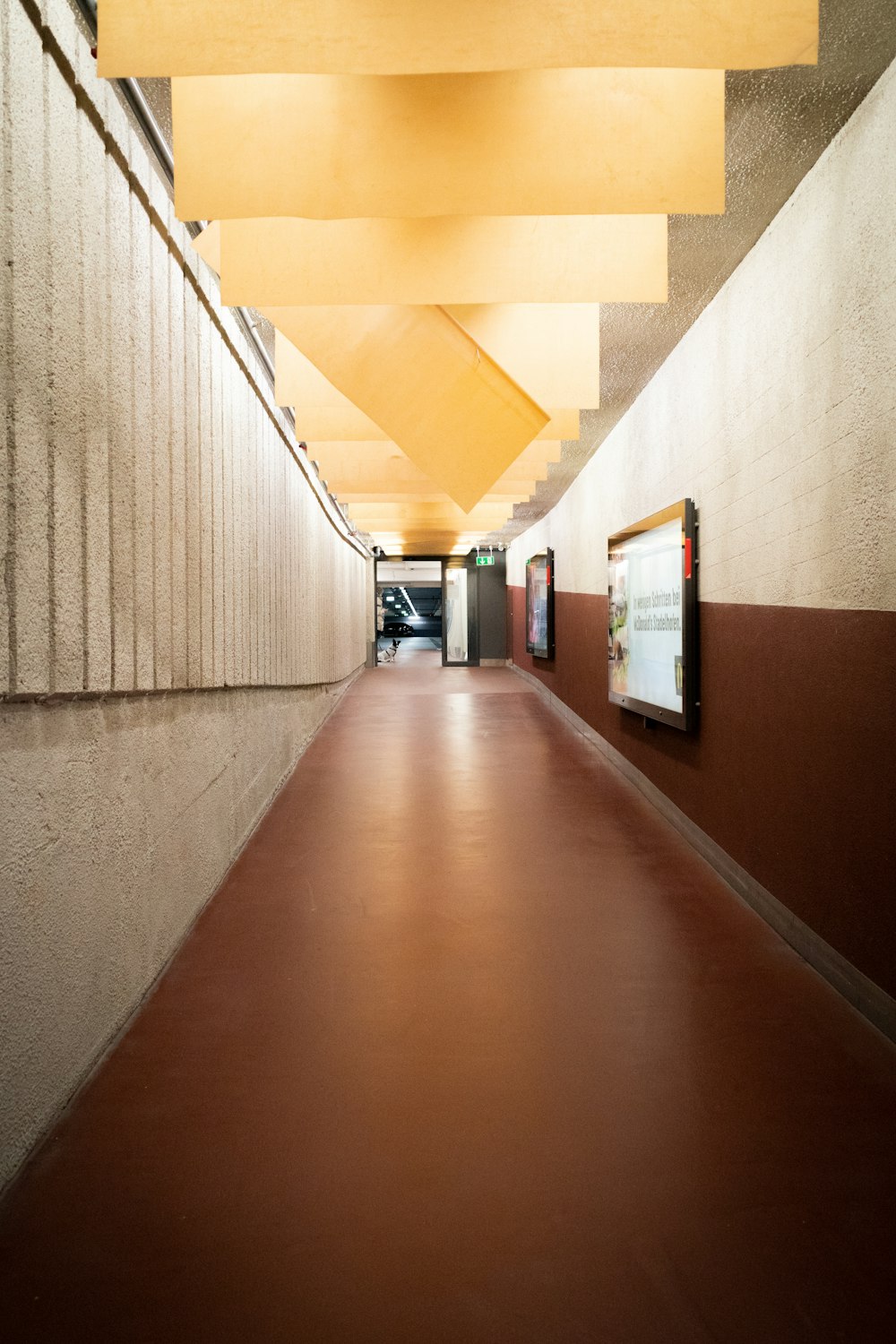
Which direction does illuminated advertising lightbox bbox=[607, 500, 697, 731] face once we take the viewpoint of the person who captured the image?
facing the viewer and to the left of the viewer
